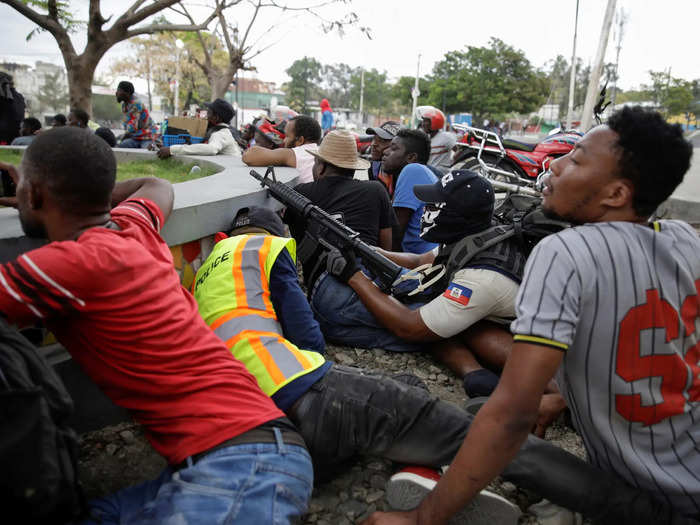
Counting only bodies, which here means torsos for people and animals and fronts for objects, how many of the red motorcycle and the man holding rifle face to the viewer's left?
1

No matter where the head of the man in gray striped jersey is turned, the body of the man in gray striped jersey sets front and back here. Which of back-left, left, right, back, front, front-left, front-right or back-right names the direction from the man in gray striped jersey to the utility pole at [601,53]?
front-right

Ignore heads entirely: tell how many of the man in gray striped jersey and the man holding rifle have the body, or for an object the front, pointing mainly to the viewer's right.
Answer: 0

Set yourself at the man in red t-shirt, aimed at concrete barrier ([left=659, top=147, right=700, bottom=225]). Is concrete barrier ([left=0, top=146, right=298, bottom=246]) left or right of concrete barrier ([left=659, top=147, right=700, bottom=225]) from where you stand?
left

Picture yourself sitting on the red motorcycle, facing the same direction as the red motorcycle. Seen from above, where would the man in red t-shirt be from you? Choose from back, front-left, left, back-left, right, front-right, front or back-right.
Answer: right

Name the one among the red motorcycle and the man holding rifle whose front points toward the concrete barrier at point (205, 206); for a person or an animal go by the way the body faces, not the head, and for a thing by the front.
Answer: the man holding rifle

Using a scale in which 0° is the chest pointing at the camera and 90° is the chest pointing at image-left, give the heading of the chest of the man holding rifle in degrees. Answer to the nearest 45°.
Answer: approximately 90°

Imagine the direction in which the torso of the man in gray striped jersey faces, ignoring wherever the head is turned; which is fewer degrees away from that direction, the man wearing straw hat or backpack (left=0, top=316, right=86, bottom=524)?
the man wearing straw hat

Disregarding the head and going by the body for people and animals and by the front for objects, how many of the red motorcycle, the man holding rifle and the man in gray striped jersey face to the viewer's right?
1

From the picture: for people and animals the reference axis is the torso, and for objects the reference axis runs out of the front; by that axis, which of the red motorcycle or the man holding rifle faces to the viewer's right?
the red motorcycle

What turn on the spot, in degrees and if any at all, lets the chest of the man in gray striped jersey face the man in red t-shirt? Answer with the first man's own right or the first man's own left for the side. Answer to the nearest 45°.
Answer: approximately 45° to the first man's own left

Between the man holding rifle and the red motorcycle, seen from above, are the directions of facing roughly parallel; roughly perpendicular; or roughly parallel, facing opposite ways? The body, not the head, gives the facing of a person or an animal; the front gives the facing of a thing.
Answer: roughly parallel, facing opposite ways

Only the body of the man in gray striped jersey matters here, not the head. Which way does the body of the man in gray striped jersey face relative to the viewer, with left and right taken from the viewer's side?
facing away from the viewer and to the left of the viewer

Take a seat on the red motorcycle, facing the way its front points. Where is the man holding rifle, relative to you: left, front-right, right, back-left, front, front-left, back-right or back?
right

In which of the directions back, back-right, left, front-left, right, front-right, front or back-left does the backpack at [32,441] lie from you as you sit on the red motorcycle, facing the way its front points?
right

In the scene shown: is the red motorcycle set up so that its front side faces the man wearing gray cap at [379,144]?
no

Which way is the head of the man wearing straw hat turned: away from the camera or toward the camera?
away from the camera
